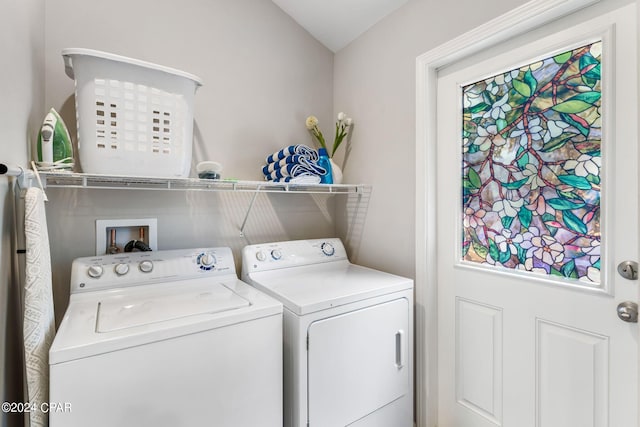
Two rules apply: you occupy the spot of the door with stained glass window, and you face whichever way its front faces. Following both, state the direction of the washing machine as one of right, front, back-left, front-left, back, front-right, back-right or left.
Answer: front

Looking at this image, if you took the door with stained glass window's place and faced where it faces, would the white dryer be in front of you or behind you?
in front

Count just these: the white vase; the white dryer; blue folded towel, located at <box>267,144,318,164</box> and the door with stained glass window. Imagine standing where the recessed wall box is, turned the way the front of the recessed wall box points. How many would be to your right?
0

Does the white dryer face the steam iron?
no

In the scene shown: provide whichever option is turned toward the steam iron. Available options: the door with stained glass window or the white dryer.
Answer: the door with stained glass window

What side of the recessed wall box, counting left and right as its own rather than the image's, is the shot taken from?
front

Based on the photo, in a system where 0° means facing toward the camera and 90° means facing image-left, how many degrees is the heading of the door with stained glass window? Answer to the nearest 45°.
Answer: approximately 45°

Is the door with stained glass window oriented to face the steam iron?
yes

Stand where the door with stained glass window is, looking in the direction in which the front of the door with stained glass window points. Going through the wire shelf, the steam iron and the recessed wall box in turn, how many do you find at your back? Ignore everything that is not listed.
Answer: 0

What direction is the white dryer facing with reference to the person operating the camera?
facing the viewer and to the right of the viewer

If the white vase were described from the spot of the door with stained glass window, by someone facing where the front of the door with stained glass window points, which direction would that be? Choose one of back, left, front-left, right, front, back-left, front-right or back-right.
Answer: front-right

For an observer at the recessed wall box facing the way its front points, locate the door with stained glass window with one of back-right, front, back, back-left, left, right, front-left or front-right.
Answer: front-left

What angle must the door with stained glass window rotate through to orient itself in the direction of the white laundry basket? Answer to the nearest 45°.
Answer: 0° — it already faces it
